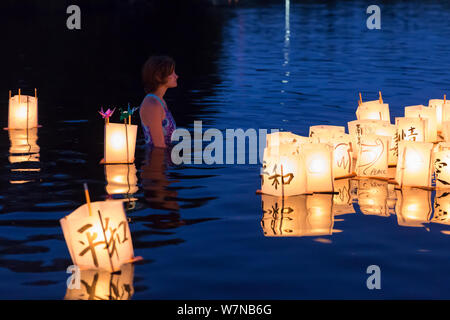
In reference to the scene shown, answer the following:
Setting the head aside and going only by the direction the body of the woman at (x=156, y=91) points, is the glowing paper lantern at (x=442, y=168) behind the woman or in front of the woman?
in front

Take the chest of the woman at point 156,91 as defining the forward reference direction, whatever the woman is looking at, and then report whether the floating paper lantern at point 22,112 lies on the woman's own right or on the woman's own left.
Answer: on the woman's own left

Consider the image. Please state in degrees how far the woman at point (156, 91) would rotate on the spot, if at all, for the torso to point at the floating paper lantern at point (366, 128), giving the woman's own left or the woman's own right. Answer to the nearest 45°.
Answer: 0° — they already face it

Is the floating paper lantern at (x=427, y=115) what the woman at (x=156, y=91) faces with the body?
yes

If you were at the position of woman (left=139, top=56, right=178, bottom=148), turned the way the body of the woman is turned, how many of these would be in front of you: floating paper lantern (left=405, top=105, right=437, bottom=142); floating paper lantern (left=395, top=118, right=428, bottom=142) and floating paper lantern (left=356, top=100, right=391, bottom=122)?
3

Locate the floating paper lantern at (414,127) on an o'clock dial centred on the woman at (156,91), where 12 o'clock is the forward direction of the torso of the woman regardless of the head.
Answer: The floating paper lantern is roughly at 12 o'clock from the woman.

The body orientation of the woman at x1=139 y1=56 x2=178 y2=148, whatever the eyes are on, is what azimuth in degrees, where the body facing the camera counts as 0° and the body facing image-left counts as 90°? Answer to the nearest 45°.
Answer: approximately 270°

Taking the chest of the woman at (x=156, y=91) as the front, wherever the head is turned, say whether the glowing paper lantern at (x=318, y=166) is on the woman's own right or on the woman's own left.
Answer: on the woman's own right

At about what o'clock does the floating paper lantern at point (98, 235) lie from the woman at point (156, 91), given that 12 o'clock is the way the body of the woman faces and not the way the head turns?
The floating paper lantern is roughly at 3 o'clock from the woman.

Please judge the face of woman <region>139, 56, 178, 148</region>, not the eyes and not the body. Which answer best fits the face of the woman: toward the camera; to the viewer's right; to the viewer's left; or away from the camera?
to the viewer's right

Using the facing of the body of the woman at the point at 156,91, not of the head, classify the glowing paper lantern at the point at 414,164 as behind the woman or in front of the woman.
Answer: in front

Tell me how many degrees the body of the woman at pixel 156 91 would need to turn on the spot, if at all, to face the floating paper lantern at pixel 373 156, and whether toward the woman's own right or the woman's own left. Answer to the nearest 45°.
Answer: approximately 45° to the woman's own right
